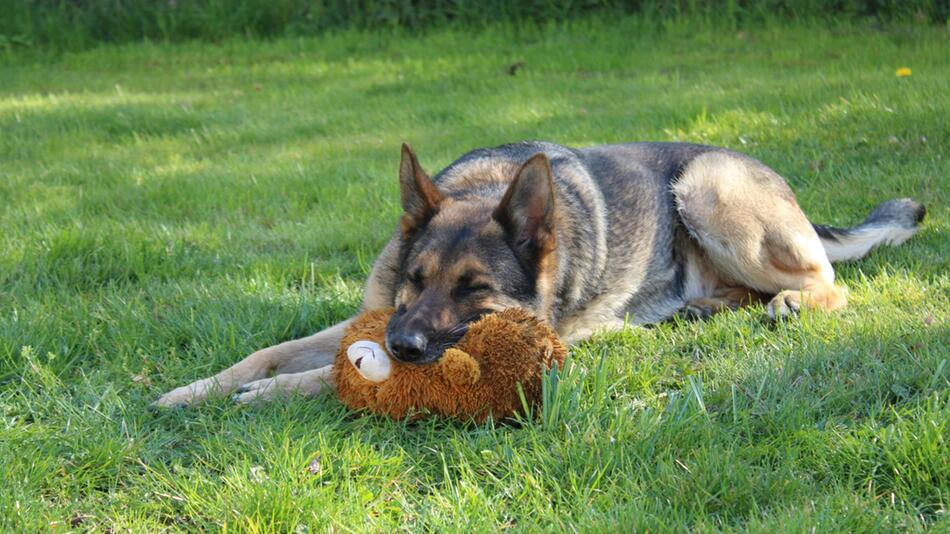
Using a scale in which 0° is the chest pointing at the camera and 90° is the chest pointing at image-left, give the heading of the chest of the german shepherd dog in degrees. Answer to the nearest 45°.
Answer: approximately 45°
